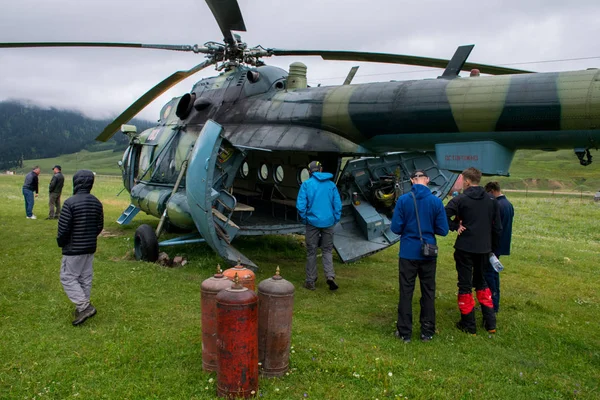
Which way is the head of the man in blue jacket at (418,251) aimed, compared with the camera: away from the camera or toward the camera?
away from the camera

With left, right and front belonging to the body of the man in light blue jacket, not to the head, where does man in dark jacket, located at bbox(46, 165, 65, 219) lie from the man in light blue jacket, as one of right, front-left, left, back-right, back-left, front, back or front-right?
front-left

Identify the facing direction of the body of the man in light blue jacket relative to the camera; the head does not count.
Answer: away from the camera

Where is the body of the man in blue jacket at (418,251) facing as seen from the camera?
away from the camera

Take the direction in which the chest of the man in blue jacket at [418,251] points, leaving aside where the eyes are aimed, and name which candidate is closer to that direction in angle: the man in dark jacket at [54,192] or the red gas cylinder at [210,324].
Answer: the man in dark jacket

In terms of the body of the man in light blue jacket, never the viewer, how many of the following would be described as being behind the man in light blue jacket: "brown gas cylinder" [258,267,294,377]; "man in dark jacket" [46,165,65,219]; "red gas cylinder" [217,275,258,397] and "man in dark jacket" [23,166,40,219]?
2

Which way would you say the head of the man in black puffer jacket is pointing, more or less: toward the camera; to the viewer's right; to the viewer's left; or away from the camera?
away from the camera

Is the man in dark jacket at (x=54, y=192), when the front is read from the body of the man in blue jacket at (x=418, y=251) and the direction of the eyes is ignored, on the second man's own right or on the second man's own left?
on the second man's own left

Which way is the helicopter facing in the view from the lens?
facing away from the viewer and to the left of the viewer

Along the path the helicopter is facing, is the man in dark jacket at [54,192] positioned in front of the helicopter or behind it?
in front

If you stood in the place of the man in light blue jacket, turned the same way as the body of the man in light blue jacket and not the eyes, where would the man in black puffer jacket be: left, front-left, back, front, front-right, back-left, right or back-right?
back-left

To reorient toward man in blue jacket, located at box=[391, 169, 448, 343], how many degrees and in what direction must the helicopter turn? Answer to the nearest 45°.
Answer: approximately 135° to its left

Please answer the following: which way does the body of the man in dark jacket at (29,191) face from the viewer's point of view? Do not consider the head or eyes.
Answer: to the viewer's right
